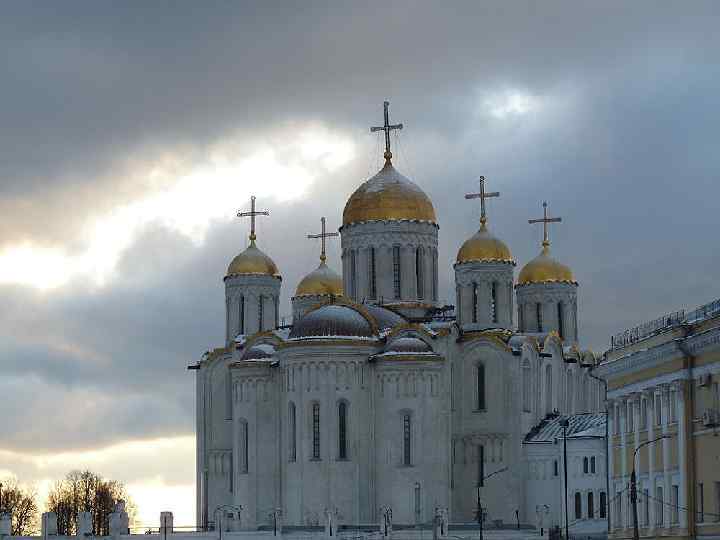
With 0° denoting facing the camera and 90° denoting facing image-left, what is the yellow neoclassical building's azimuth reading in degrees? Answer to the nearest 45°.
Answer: approximately 45°
